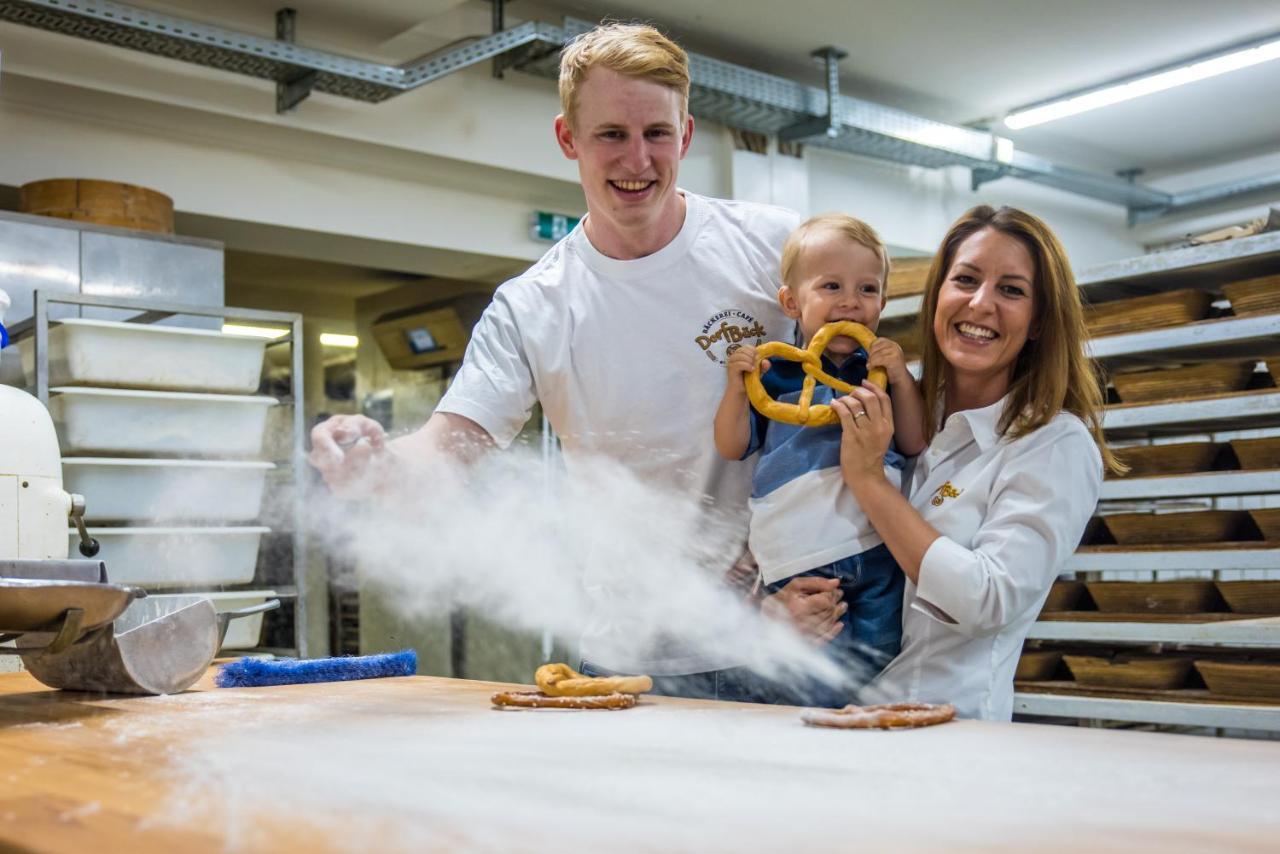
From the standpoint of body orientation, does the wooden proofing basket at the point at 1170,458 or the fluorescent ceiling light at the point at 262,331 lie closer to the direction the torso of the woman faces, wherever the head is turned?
the fluorescent ceiling light

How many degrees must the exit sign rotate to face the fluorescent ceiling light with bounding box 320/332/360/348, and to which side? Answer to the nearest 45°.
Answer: approximately 135° to its right

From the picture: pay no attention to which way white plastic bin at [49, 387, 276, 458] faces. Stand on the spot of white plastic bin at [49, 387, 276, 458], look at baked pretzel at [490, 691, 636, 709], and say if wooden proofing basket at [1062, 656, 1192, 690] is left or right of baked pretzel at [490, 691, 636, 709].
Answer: left

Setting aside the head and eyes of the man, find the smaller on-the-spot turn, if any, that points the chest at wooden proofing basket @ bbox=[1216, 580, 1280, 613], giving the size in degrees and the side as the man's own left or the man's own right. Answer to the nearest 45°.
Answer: approximately 135° to the man's own left

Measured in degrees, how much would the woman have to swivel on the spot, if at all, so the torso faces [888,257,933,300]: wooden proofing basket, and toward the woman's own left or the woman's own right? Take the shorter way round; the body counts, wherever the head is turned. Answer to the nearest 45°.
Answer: approximately 135° to the woman's own right

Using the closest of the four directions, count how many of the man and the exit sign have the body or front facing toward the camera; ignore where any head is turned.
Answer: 2

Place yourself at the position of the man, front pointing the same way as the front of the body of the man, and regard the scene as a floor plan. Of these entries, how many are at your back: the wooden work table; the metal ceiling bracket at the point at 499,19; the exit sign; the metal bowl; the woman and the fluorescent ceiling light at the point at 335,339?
3

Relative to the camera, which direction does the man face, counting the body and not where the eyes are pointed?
toward the camera

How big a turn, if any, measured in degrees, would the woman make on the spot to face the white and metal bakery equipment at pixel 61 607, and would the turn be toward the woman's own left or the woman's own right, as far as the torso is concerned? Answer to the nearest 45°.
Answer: approximately 45° to the woman's own right

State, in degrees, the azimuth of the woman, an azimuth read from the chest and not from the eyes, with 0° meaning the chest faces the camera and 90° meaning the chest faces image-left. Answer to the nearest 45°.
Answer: approximately 45°

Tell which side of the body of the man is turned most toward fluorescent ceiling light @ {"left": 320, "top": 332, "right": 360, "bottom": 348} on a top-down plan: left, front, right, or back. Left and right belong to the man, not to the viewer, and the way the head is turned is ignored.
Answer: back

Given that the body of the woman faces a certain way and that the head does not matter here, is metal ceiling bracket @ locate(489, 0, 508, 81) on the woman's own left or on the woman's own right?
on the woman's own right

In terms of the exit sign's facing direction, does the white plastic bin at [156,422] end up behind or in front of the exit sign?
in front
